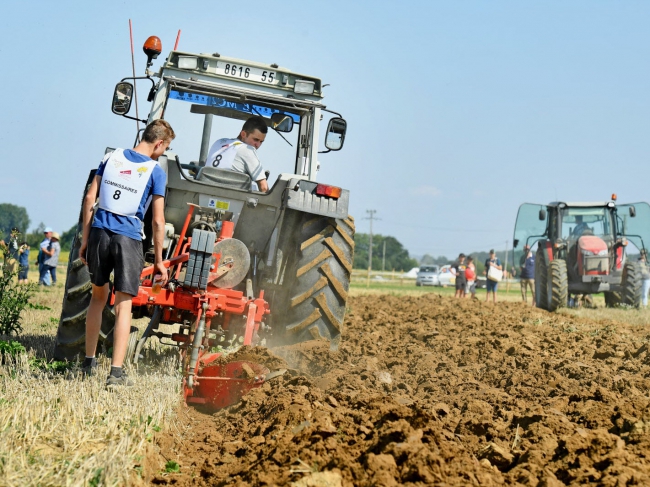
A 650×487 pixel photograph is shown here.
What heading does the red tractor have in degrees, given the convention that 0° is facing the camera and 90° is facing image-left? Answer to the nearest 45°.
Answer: approximately 0°

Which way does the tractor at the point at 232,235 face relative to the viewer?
away from the camera

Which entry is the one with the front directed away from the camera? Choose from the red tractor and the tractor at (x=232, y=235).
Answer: the tractor

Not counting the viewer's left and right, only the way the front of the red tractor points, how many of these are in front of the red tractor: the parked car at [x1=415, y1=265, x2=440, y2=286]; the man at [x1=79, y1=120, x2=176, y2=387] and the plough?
2

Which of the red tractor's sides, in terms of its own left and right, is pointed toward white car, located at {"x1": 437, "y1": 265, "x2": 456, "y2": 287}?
back

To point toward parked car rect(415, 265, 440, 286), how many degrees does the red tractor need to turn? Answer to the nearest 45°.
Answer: approximately 180°

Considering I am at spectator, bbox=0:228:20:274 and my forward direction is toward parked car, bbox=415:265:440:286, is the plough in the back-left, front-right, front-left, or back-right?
back-right

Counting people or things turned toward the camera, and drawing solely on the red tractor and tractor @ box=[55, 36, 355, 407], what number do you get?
1

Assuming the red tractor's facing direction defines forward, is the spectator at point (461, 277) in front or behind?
behind
